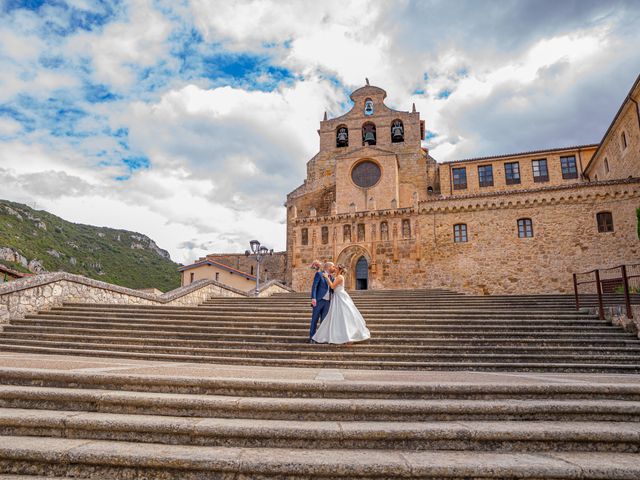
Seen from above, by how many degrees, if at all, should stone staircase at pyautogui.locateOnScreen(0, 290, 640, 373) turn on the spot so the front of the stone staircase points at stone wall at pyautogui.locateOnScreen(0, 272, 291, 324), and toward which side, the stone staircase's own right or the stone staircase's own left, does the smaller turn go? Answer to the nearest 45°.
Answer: approximately 90° to the stone staircase's own right

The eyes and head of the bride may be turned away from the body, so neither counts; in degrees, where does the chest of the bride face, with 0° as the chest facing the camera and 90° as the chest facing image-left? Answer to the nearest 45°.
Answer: approximately 90°

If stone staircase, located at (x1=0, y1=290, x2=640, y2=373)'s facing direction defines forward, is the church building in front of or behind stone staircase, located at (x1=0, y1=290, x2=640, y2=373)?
behind

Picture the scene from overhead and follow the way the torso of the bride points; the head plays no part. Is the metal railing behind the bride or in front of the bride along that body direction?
behind

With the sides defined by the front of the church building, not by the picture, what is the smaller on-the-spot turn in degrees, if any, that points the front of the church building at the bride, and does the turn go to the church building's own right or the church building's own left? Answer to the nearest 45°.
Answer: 0° — it already faces them
